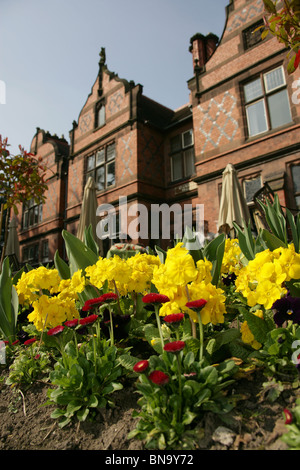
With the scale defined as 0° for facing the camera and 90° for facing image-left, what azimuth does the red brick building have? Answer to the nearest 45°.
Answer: approximately 45°

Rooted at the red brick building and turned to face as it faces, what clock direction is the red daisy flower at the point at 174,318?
The red daisy flower is roughly at 11 o'clock from the red brick building.

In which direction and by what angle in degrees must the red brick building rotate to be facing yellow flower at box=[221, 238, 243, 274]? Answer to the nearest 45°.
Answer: approximately 45° to its left

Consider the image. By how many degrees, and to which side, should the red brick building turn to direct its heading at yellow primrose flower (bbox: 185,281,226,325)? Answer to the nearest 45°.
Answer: approximately 45° to its left

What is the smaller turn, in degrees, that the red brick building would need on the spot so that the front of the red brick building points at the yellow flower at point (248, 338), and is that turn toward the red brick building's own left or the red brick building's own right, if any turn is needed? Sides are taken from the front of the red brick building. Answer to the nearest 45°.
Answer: approximately 45° to the red brick building's own left

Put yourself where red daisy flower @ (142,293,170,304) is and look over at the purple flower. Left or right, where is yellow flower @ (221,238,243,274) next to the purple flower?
left

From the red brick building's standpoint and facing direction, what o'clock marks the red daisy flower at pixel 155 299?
The red daisy flower is roughly at 11 o'clock from the red brick building.

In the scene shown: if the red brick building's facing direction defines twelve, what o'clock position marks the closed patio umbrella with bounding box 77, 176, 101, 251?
The closed patio umbrella is roughly at 12 o'clock from the red brick building.

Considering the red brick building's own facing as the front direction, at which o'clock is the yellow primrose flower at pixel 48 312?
The yellow primrose flower is roughly at 11 o'clock from the red brick building.

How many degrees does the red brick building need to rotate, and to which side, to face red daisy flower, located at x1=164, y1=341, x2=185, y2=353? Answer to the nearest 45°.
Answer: approximately 45° to its left
